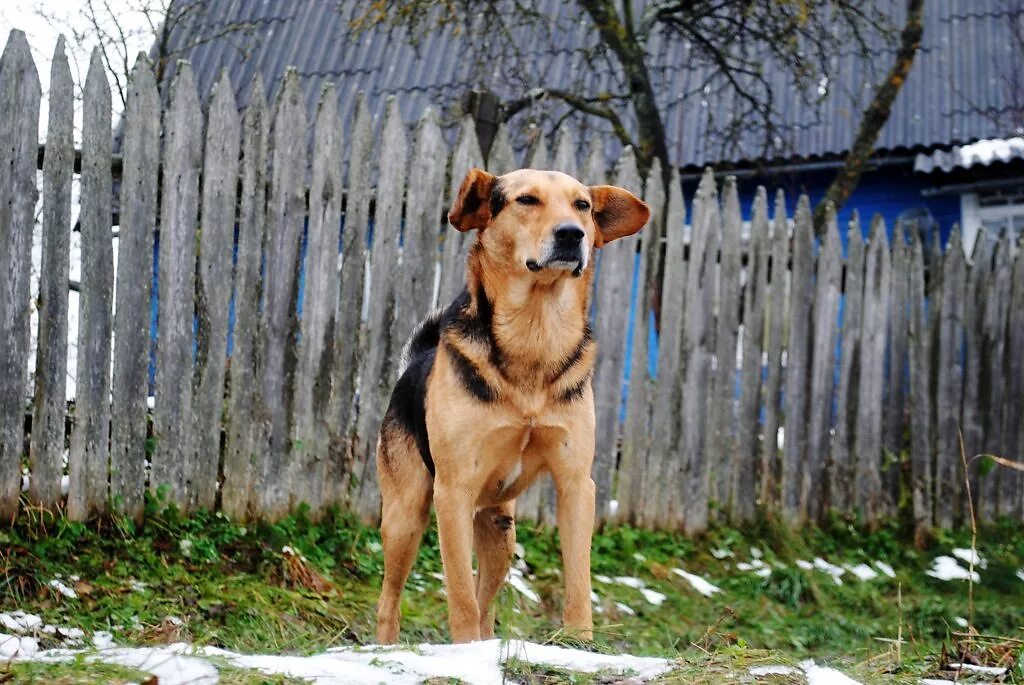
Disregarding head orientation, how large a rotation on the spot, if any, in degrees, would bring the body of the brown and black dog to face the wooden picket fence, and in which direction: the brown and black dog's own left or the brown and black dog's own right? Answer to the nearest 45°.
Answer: approximately 135° to the brown and black dog's own left

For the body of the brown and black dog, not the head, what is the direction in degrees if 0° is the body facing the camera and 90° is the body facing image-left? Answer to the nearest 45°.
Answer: approximately 315°
